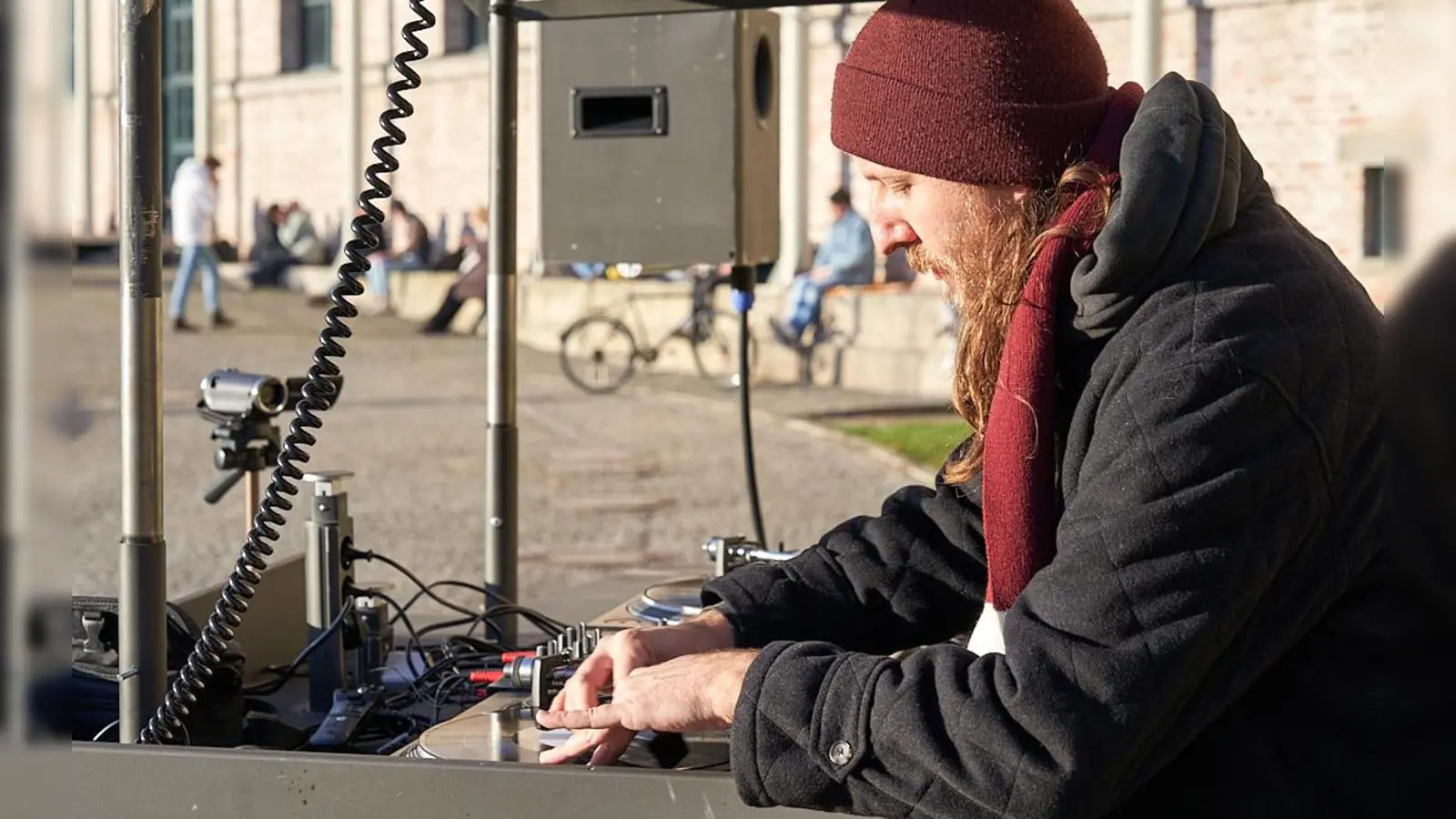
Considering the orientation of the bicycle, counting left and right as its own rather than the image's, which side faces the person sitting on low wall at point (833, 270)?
front

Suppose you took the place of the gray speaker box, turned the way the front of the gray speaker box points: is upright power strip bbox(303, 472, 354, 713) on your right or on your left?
on your right

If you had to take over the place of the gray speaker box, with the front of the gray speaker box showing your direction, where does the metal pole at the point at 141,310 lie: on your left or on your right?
on your right

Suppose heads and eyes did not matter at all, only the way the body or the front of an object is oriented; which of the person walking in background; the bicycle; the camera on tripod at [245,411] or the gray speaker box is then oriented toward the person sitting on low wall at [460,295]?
the person walking in background

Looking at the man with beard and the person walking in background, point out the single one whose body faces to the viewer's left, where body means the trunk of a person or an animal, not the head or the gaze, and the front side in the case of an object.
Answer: the man with beard

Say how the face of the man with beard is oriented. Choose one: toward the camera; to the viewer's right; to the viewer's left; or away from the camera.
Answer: to the viewer's left

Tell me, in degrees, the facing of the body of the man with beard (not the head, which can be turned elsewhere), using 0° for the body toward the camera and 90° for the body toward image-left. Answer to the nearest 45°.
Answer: approximately 90°

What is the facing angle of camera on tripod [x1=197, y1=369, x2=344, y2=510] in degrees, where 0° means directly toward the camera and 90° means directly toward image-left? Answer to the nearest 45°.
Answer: approximately 315°

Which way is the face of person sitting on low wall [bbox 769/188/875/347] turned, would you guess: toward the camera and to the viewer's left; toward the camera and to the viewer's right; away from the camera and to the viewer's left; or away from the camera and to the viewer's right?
toward the camera and to the viewer's left

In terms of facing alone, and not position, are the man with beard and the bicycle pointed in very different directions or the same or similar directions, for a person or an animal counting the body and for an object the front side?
very different directions
